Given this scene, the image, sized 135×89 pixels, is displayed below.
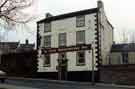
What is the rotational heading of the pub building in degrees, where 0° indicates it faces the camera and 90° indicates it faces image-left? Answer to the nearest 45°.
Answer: approximately 45°

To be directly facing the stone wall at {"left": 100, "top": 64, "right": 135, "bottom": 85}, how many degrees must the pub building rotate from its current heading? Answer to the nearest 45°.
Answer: approximately 90° to its left
